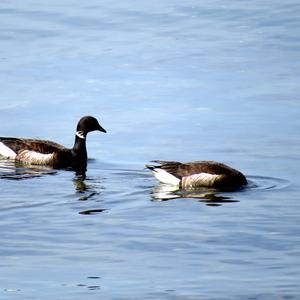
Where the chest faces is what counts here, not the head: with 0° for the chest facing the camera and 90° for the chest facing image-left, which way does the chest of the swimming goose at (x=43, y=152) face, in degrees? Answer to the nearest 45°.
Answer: approximately 270°

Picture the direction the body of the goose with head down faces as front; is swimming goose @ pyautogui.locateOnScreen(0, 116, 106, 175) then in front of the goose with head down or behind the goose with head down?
behind

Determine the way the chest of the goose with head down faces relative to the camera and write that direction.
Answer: to the viewer's right

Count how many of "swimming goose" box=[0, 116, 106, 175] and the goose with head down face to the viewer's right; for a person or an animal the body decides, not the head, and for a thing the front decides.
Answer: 2
